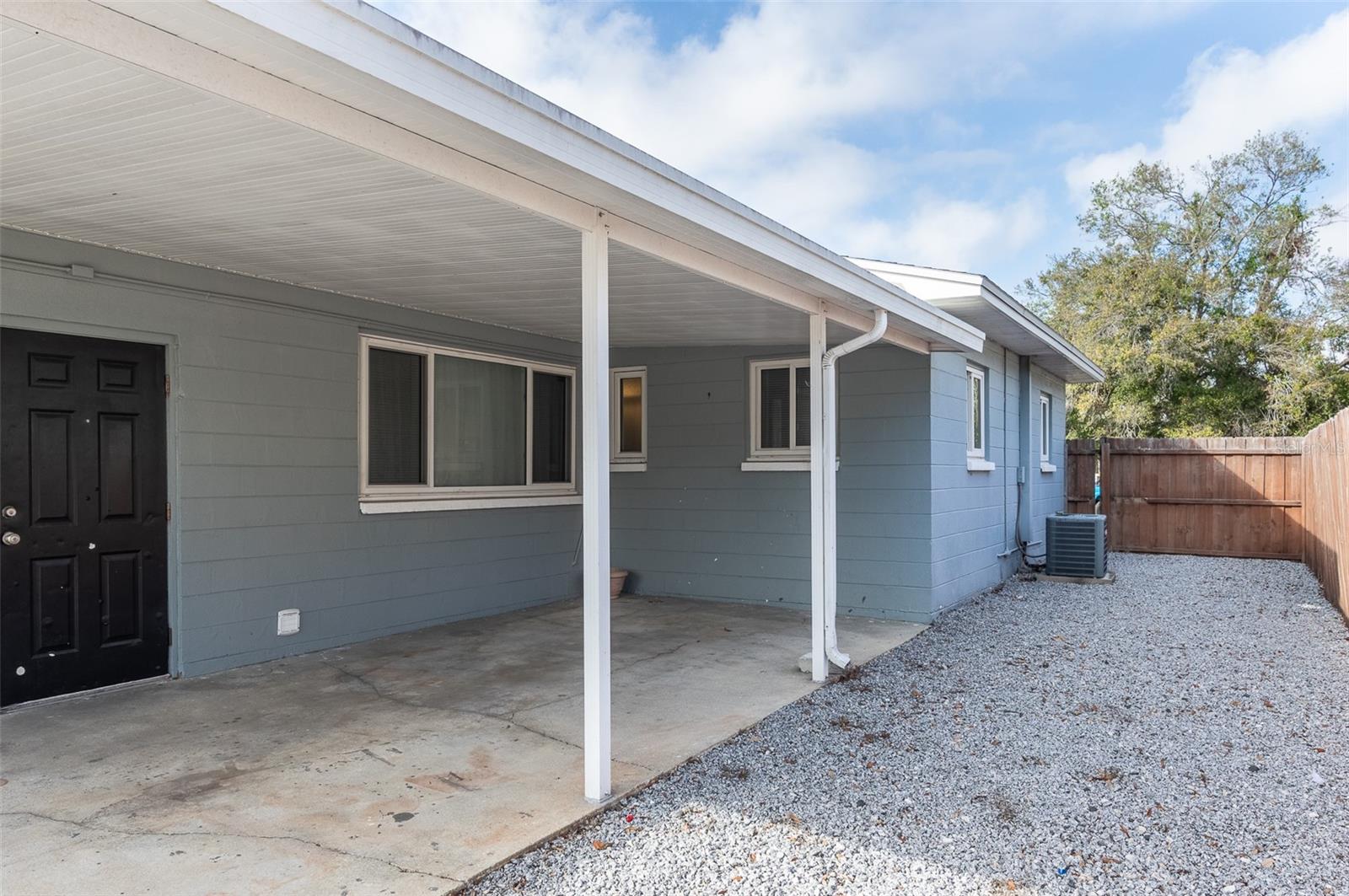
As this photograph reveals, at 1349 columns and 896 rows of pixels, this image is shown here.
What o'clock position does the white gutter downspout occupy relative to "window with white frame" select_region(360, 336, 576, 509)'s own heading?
The white gutter downspout is roughly at 12 o'clock from the window with white frame.

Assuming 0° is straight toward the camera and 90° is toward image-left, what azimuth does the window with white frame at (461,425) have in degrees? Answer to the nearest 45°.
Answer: approximately 315°

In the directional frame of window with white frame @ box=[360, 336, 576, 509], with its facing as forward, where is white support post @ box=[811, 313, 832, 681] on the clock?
The white support post is roughly at 12 o'clock from the window with white frame.

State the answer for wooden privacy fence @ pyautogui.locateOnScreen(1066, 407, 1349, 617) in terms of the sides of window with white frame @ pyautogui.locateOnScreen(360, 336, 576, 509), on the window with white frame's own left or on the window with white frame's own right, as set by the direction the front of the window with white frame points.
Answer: on the window with white frame's own left

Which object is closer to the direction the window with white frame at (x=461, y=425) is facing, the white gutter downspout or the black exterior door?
the white gutter downspout

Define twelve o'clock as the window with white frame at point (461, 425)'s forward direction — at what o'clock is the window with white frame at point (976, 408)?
the window with white frame at point (976, 408) is roughly at 10 o'clock from the window with white frame at point (461, 425).

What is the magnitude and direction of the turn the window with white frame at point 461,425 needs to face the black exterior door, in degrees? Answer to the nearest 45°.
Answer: approximately 90° to its right

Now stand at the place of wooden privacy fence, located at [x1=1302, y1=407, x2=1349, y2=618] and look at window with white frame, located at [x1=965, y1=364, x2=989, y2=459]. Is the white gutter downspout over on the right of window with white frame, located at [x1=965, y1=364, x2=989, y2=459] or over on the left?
left

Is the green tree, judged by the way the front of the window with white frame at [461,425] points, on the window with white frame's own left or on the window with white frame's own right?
on the window with white frame's own left

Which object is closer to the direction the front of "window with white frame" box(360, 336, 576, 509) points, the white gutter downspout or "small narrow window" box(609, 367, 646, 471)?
the white gutter downspout

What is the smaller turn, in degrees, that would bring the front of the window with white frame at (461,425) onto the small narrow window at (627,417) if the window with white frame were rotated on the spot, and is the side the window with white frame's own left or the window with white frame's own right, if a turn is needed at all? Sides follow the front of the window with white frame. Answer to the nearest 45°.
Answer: approximately 90° to the window with white frame's own left

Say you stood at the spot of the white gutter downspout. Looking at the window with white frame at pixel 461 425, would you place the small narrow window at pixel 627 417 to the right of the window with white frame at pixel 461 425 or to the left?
right
